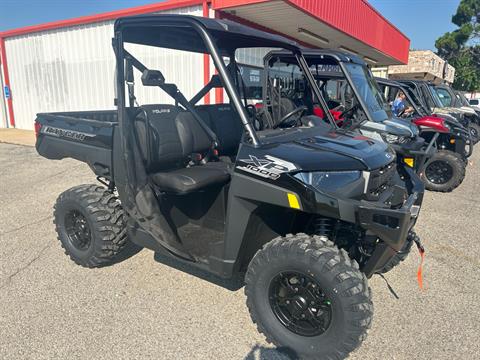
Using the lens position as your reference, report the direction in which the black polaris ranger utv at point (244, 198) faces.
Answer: facing the viewer and to the right of the viewer
